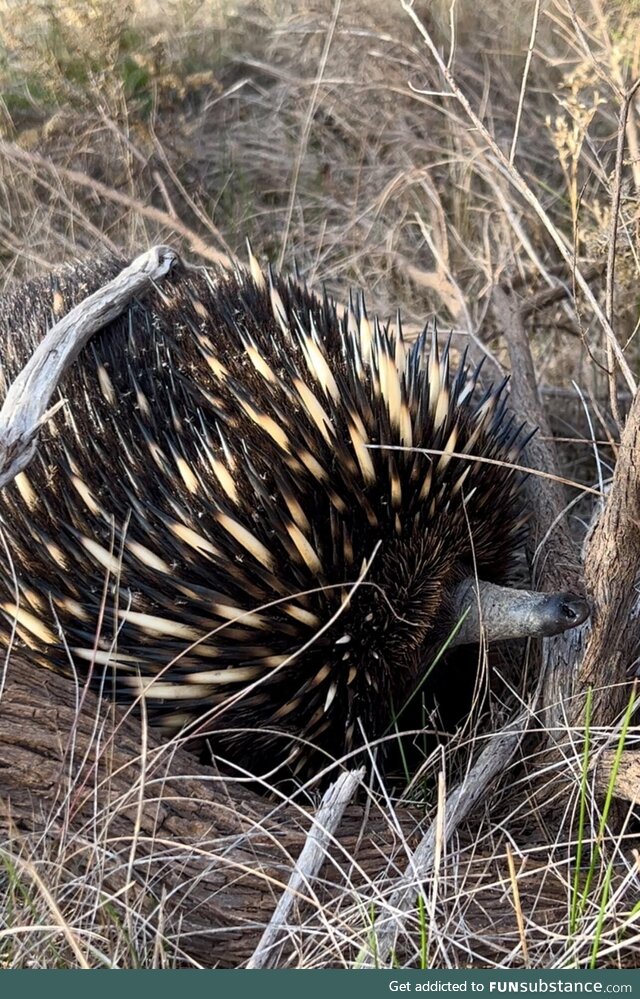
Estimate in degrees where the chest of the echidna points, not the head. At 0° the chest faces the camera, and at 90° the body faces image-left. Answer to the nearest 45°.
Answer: approximately 270°

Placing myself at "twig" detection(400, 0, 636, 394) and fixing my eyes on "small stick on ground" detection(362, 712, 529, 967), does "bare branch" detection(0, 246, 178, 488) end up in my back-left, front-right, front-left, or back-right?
front-right

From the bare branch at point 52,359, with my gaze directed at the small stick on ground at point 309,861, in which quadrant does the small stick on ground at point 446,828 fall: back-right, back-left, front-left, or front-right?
front-left
